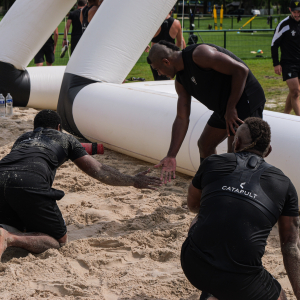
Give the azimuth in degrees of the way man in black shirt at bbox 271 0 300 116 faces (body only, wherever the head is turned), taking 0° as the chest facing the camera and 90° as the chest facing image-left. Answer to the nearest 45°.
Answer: approximately 0°

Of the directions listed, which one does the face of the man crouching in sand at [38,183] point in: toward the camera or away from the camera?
away from the camera

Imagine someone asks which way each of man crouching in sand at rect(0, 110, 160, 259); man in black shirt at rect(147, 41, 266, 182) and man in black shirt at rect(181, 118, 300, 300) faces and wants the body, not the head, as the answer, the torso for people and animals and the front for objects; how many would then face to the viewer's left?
1

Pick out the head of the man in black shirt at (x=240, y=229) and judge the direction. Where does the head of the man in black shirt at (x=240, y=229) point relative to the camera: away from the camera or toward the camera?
away from the camera

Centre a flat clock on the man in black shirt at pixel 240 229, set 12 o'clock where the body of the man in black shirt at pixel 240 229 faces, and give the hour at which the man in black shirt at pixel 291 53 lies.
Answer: the man in black shirt at pixel 291 53 is roughly at 12 o'clock from the man in black shirt at pixel 240 229.

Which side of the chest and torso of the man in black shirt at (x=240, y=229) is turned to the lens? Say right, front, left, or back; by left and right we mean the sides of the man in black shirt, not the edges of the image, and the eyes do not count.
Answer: back

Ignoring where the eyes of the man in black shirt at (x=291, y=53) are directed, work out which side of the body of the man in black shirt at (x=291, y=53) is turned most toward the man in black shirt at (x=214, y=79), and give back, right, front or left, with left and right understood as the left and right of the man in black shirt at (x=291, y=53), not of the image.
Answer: front

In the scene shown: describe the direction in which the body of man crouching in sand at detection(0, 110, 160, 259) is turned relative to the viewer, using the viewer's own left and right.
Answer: facing away from the viewer and to the right of the viewer

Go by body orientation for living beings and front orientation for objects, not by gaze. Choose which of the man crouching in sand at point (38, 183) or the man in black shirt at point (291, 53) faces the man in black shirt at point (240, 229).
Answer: the man in black shirt at point (291, 53)

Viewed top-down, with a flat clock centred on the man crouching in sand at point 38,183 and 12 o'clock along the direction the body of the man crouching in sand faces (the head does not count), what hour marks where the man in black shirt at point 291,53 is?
The man in black shirt is roughly at 12 o'clock from the man crouching in sand.

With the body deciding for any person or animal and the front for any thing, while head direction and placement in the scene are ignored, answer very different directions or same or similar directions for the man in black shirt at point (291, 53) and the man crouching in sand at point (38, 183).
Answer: very different directions
